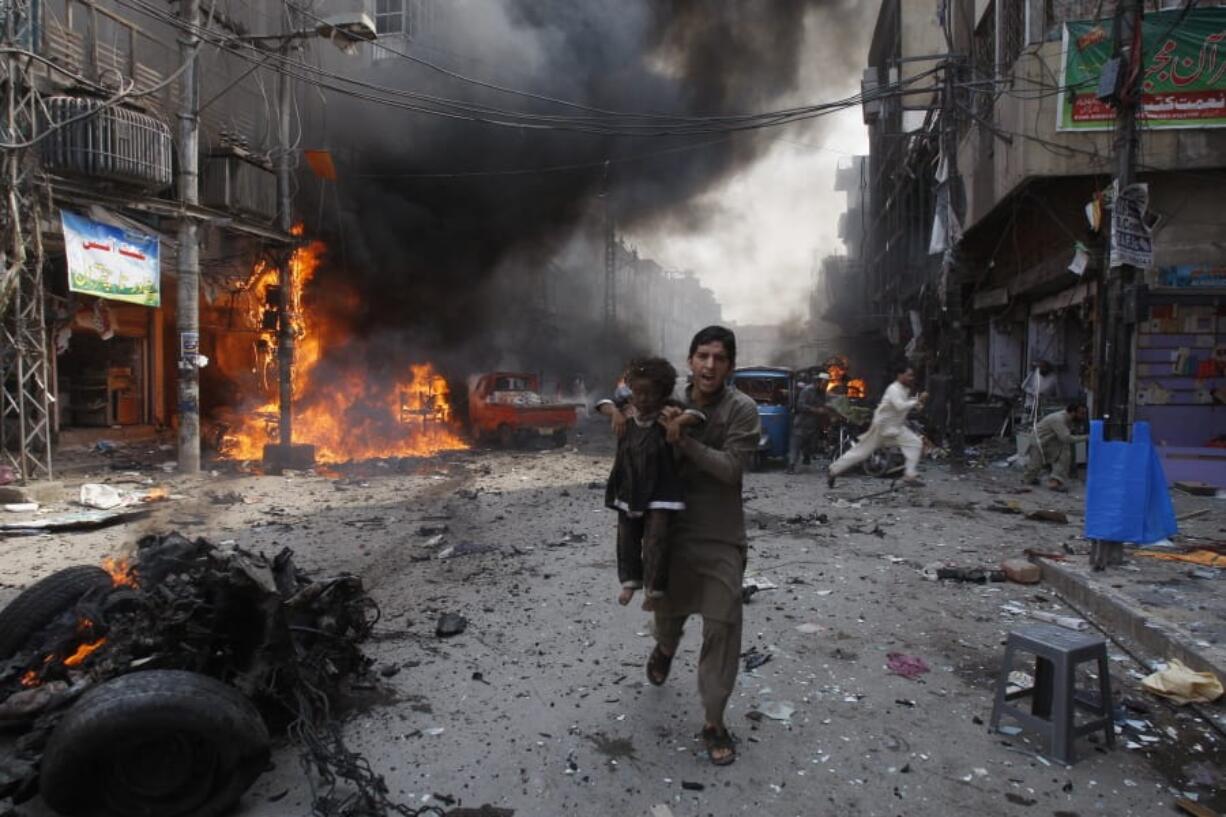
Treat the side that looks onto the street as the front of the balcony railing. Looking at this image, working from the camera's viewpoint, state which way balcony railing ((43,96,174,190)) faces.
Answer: facing the viewer and to the right of the viewer

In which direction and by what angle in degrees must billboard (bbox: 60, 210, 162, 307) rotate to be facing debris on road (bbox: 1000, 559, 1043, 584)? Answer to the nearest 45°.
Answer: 0° — it already faces it

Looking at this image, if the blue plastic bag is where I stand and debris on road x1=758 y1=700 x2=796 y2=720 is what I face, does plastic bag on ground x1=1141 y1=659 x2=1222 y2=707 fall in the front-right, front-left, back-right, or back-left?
front-left

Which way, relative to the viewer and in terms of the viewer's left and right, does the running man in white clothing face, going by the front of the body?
facing to the right of the viewer

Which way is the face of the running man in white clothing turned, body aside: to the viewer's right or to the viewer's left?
to the viewer's right

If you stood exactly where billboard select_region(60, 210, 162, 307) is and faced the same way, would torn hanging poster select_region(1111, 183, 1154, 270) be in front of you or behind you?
in front

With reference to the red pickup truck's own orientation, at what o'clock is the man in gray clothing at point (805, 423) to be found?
The man in gray clothing is roughly at 6 o'clock from the red pickup truck.

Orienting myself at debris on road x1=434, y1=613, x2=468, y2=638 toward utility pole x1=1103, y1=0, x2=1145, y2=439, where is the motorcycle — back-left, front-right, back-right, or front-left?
front-left

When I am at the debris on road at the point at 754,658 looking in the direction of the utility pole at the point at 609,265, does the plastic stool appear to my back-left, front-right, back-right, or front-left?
back-right

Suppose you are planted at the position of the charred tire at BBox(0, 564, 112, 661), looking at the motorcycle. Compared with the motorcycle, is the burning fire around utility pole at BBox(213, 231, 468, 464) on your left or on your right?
left
